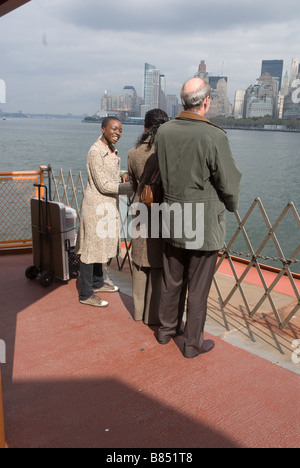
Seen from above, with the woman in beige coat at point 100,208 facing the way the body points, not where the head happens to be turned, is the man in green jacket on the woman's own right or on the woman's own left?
on the woman's own right

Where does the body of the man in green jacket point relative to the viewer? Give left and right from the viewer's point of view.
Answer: facing away from the viewer and to the right of the viewer

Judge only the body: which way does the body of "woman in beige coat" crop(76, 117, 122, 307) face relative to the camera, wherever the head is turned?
to the viewer's right

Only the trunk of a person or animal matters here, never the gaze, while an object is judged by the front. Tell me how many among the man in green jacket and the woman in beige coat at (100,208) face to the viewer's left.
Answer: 0

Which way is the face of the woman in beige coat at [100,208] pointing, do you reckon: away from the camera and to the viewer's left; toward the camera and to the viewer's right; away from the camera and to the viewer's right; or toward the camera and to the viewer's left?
toward the camera and to the viewer's right

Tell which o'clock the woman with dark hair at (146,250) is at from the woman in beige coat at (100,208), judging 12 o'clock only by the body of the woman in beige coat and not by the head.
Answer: The woman with dark hair is roughly at 2 o'clock from the woman in beige coat.

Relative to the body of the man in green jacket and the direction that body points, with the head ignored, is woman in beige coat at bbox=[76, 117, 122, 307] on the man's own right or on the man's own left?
on the man's own left
